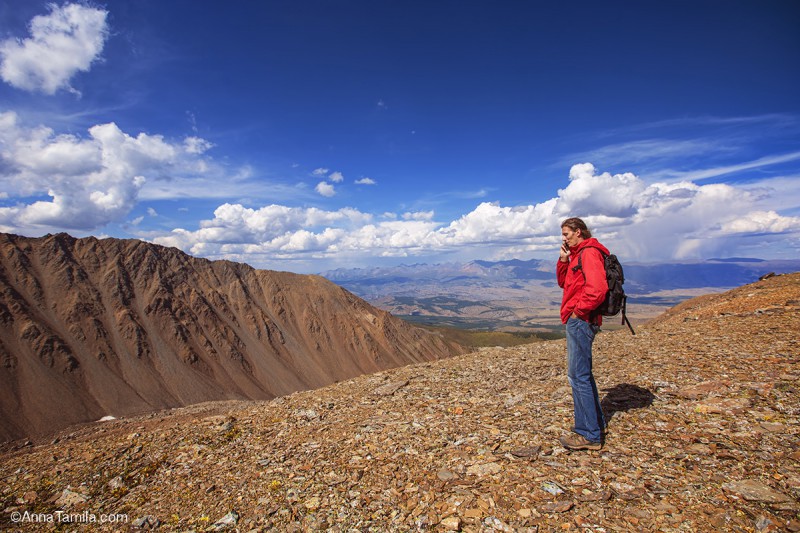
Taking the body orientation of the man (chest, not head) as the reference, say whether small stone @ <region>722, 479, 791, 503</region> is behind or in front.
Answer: behind

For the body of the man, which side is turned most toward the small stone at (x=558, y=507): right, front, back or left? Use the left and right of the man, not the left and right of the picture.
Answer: left

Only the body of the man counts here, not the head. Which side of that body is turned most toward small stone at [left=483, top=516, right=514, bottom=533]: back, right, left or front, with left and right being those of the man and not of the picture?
left

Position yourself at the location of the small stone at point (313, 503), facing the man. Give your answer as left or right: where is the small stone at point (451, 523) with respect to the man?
right

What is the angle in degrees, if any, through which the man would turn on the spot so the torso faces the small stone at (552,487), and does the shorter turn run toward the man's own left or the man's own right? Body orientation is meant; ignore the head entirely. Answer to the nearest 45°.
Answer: approximately 90° to the man's own left

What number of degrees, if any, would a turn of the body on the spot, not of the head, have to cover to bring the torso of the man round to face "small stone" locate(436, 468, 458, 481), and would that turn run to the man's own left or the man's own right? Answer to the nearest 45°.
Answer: approximately 45° to the man's own left

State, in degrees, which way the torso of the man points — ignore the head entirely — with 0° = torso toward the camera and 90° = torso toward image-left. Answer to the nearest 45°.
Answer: approximately 90°
